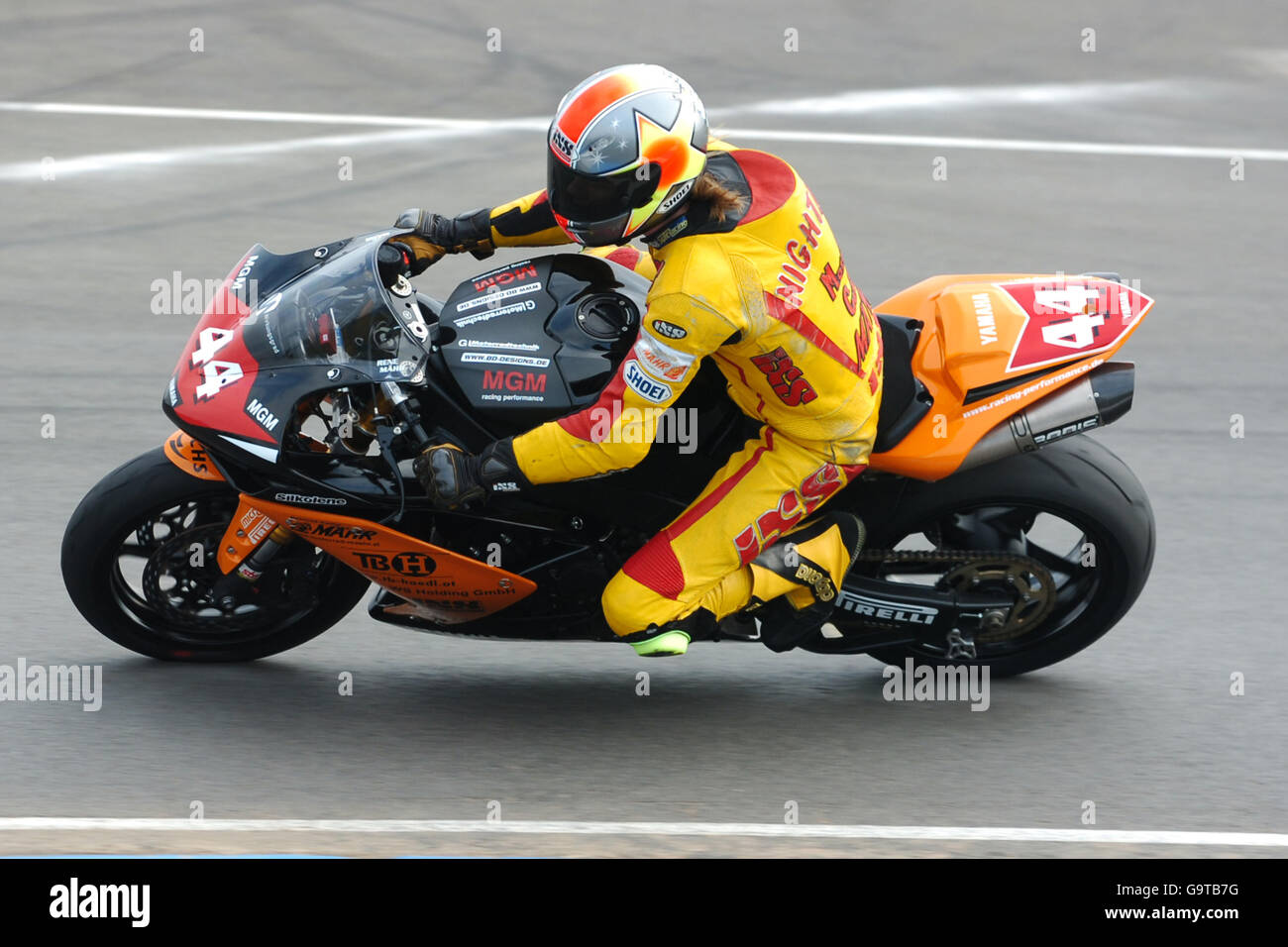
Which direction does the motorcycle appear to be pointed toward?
to the viewer's left

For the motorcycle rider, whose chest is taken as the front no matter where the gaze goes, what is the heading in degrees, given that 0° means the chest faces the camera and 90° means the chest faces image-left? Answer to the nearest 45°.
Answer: approximately 90°
